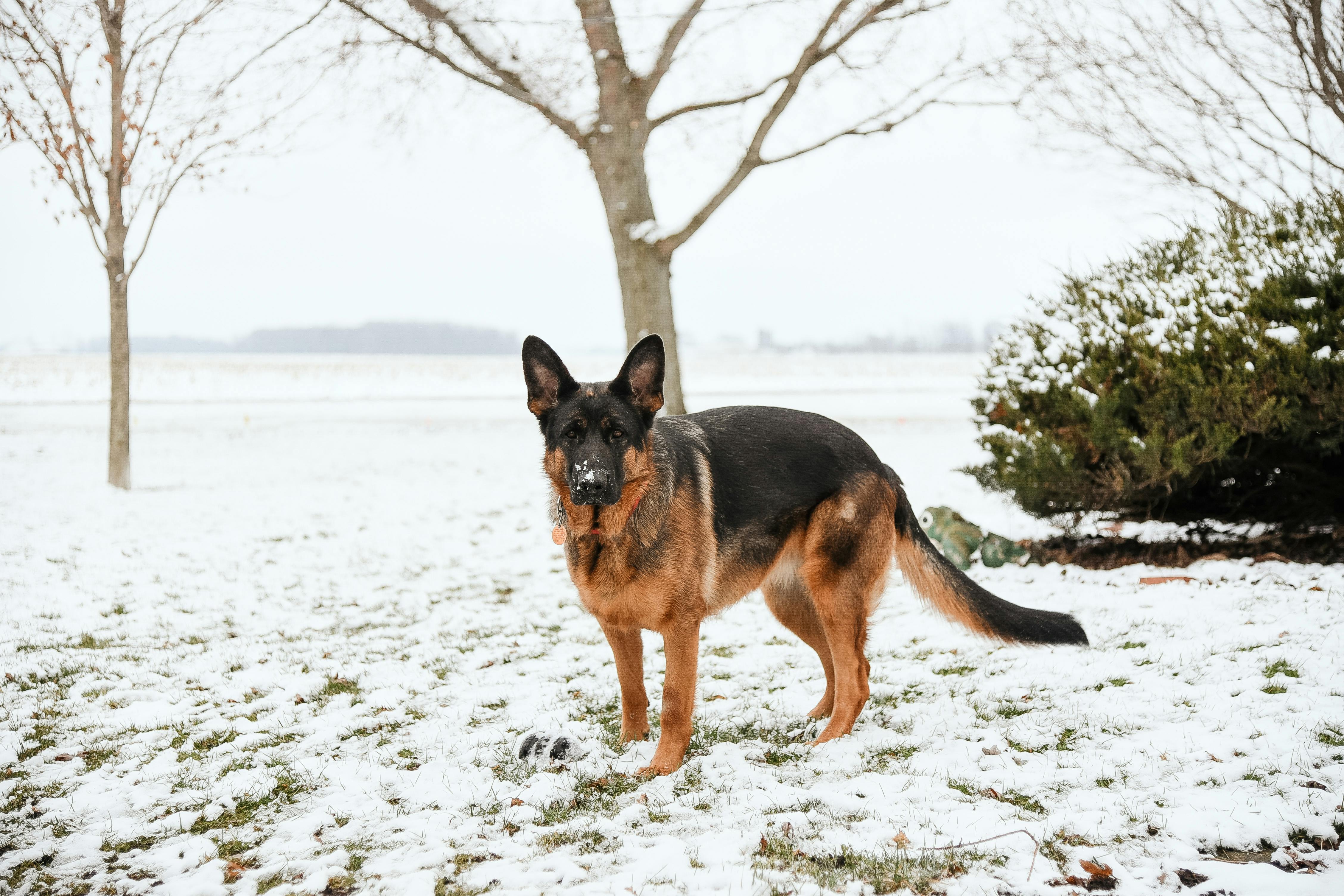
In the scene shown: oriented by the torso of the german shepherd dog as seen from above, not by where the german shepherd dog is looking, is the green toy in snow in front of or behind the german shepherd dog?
behind

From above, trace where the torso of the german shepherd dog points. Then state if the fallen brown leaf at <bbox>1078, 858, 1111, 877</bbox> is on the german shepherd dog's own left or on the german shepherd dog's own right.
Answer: on the german shepherd dog's own left

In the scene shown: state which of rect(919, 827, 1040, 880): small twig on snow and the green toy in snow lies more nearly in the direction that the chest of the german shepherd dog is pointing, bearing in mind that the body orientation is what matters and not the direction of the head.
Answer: the small twig on snow

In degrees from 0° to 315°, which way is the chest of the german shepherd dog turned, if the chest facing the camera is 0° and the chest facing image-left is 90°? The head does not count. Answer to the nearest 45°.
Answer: approximately 45°

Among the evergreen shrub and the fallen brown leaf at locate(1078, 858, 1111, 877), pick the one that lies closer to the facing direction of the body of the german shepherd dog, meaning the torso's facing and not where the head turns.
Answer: the fallen brown leaf

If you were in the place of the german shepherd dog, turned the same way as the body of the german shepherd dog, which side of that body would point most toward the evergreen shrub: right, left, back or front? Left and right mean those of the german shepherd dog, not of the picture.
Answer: back

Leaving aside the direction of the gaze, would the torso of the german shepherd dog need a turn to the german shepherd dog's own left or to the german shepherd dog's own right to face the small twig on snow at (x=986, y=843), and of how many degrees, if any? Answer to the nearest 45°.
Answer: approximately 90° to the german shepherd dog's own left
